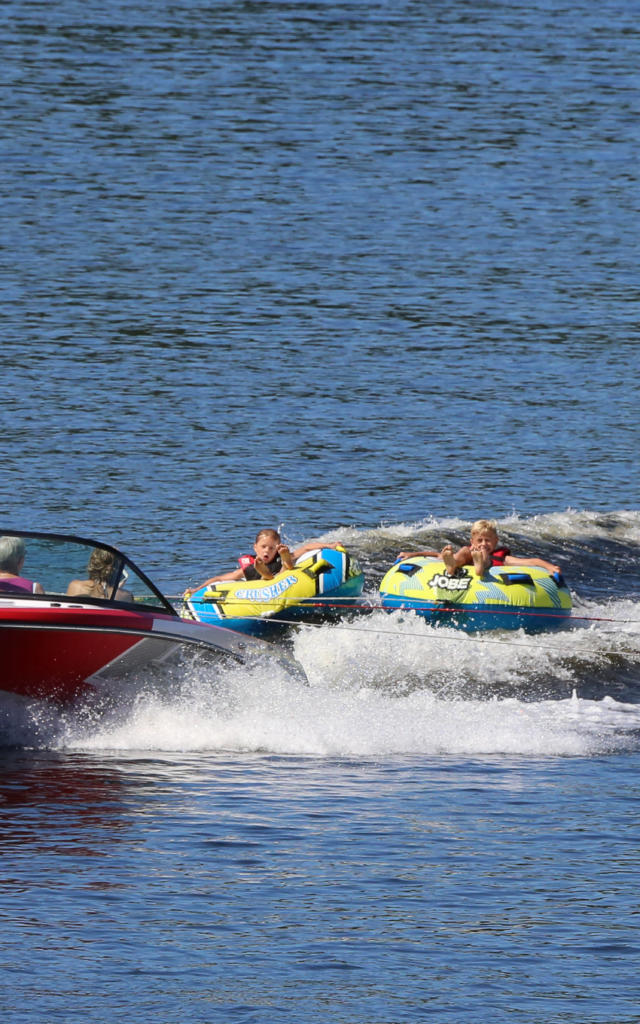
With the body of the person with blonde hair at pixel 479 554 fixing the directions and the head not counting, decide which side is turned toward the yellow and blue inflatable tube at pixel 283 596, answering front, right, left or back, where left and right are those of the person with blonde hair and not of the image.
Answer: right

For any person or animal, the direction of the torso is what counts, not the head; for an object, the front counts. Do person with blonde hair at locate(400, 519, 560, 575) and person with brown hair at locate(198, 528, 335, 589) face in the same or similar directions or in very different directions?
same or similar directions

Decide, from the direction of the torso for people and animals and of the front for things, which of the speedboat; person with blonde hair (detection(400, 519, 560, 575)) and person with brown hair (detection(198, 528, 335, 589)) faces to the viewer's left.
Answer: the speedboat

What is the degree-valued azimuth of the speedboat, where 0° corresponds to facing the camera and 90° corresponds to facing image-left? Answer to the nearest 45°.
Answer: approximately 90°

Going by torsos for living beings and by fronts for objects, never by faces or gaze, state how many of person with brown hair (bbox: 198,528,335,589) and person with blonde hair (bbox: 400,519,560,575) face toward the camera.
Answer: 2

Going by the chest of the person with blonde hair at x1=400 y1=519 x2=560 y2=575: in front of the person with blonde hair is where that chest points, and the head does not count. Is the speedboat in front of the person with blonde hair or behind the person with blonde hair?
in front

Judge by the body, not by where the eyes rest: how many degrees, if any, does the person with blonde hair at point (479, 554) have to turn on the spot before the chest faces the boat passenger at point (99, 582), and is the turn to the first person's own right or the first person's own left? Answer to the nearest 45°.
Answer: approximately 45° to the first person's own right

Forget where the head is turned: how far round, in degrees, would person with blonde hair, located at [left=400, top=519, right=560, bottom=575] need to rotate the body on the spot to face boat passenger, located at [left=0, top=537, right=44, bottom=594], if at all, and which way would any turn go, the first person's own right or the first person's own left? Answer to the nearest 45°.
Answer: approximately 45° to the first person's own right

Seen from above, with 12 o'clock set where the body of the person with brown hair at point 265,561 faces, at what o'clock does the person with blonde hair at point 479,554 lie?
the person with blonde hair at point 479,554 is roughly at 9 o'clock from the person with brown hair at point 265,561.

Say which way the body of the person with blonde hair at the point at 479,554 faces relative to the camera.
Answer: toward the camera

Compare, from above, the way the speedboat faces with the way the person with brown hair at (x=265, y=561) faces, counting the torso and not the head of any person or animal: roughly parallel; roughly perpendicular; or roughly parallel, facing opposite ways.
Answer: roughly perpendicular
